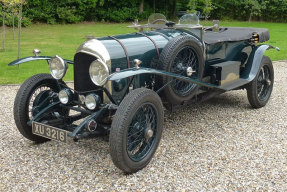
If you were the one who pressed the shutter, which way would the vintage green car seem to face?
facing the viewer and to the left of the viewer
